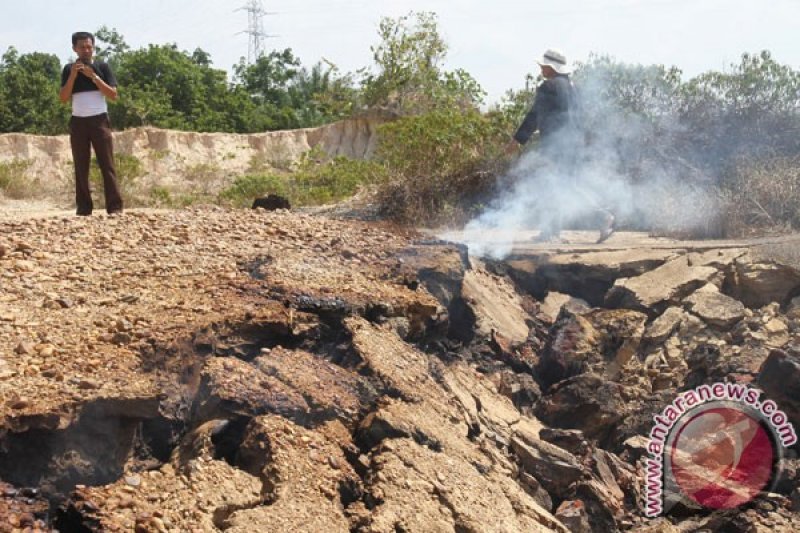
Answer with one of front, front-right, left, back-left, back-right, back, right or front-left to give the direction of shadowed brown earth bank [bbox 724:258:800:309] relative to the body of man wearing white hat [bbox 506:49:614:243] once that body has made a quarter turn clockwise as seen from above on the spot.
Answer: right

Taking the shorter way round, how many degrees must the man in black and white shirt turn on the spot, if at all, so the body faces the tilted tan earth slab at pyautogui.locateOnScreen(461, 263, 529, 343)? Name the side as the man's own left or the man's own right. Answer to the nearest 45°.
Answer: approximately 90° to the man's own left

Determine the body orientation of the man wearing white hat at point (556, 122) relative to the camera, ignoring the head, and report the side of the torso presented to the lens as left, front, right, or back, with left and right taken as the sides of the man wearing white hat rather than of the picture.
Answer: left

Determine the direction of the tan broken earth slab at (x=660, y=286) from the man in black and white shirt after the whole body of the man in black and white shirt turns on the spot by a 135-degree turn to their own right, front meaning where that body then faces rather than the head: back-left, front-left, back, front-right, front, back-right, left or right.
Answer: back-right

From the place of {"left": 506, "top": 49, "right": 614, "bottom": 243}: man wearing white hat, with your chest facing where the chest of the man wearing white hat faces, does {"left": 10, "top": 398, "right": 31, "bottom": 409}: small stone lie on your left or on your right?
on your left

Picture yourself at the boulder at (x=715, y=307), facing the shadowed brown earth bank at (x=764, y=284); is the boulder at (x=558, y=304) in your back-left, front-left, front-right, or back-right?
back-left

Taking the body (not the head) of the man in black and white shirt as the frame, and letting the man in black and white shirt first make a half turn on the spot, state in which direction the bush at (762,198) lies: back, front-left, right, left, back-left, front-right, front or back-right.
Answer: right

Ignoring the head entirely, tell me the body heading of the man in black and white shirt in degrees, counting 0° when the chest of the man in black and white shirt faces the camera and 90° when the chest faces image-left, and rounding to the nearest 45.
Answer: approximately 0°

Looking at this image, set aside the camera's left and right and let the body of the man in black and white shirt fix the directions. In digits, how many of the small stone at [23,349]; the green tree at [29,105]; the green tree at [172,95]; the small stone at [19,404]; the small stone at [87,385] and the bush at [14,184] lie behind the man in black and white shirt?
3

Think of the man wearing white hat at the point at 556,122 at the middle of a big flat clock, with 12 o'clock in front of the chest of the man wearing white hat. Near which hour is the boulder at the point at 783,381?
The boulder is roughly at 8 o'clock from the man wearing white hat.

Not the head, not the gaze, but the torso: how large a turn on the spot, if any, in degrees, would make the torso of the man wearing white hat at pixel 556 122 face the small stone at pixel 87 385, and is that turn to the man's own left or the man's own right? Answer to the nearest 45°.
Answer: approximately 90° to the man's own left
